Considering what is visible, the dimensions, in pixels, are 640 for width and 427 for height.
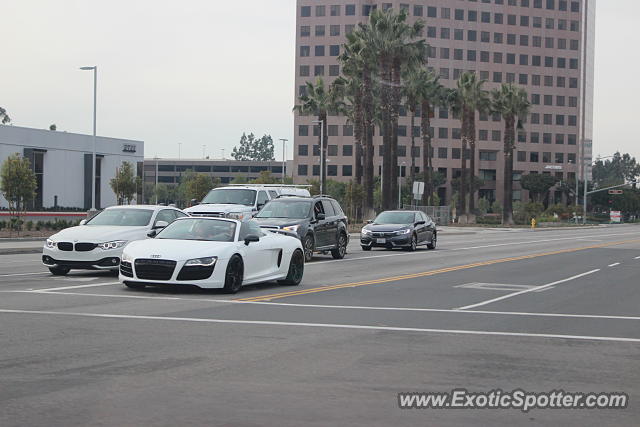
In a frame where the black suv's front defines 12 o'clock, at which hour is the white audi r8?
The white audi r8 is roughly at 11 o'clock from the black suv.

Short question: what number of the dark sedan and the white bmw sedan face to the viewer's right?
0

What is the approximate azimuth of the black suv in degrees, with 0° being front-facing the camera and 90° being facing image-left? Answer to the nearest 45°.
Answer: approximately 45°

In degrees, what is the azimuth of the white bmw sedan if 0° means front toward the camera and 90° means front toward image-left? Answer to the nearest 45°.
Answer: approximately 45°

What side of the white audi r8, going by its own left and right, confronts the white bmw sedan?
right

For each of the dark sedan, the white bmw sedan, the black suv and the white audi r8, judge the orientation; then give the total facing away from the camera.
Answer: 0

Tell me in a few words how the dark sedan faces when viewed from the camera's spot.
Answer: facing the viewer and to the left of the viewer

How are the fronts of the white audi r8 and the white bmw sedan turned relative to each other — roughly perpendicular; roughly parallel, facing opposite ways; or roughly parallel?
roughly parallel

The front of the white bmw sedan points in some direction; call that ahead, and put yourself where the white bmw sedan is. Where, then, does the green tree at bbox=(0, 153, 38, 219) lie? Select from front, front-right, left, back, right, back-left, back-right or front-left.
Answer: back-right

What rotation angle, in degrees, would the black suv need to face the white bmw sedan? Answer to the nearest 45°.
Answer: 0° — it already faces it

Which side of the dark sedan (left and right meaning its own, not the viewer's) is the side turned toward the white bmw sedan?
front

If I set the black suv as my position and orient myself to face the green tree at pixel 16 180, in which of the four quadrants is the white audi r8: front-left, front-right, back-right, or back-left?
back-left

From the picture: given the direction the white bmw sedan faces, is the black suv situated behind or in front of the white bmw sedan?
behind

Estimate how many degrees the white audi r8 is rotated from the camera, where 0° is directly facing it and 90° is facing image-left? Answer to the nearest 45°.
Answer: approximately 45°

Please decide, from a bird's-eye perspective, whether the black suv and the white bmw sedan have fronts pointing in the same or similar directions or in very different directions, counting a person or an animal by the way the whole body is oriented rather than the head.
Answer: same or similar directions
